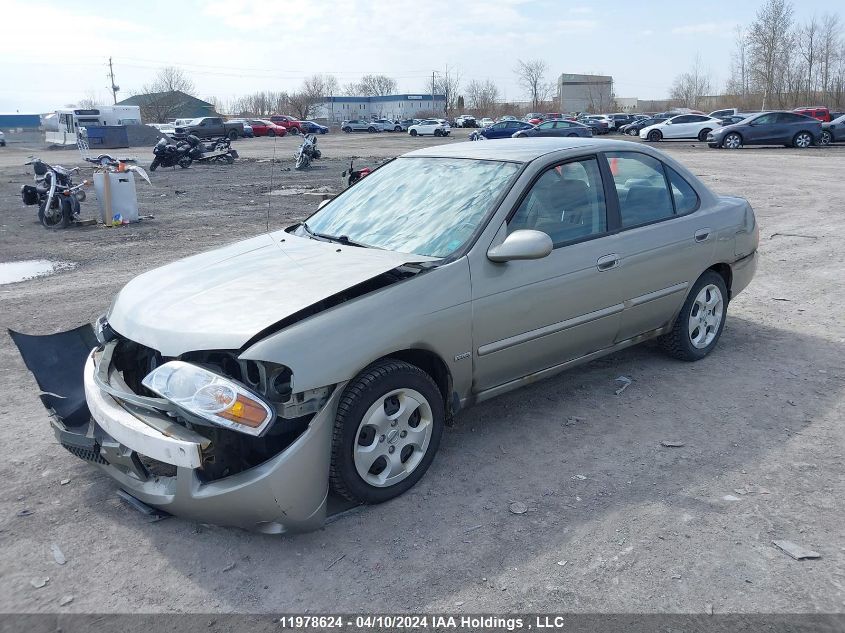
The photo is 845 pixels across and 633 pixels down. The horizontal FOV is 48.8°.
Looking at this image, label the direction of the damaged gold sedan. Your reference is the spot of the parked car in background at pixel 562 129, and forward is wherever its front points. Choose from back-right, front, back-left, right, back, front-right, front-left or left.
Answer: left

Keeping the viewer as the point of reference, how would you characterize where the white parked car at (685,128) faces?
facing to the left of the viewer

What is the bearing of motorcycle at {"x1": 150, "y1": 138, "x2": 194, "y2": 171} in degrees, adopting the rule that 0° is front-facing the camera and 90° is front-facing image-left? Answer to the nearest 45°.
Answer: approximately 45°

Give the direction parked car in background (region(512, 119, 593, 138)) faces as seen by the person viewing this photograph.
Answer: facing to the left of the viewer

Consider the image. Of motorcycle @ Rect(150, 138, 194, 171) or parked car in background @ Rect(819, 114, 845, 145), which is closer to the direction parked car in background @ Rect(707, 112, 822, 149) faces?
the motorcycle

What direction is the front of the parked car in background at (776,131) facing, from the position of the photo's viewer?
facing to the left of the viewer

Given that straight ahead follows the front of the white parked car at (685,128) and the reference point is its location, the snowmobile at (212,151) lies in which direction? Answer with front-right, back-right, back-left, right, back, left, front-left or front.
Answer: front-left

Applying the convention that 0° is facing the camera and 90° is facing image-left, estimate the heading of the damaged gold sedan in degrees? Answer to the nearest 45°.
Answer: approximately 45°

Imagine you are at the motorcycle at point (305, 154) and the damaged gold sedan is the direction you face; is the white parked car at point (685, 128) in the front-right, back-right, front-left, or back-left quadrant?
back-left

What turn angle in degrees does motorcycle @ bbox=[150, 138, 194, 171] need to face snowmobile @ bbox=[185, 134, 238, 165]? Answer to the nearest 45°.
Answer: approximately 180°
